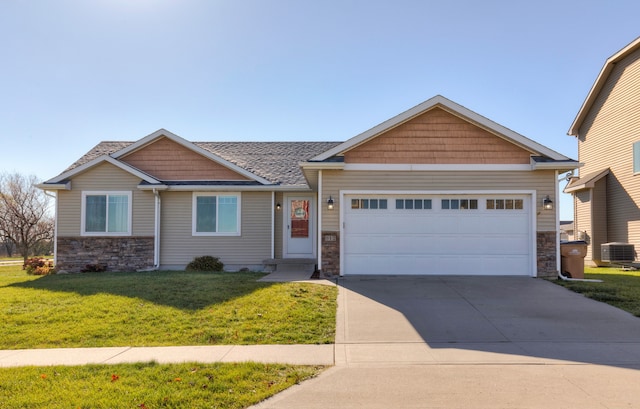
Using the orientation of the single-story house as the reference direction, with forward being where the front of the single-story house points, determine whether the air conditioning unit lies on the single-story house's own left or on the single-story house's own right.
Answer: on the single-story house's own left

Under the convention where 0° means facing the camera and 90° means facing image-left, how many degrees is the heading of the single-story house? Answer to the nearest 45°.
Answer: approximately 0°

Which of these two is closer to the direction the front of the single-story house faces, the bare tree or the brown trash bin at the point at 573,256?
the brown trash bin

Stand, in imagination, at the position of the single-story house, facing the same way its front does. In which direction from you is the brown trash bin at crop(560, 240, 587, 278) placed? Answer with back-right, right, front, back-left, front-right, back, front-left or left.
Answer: left

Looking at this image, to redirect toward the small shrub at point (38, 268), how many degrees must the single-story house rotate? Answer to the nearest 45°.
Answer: approximately 90° to its right

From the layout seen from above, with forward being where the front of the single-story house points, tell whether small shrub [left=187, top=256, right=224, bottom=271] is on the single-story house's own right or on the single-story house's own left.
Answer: on the single-story house's own right

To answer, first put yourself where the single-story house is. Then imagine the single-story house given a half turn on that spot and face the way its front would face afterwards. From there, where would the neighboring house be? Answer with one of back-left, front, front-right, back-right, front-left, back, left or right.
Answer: front-right

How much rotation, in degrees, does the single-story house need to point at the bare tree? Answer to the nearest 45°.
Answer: approximately 135° to its right

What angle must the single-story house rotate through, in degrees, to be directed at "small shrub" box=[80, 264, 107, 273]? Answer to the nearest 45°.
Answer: approximately 90° to its right
